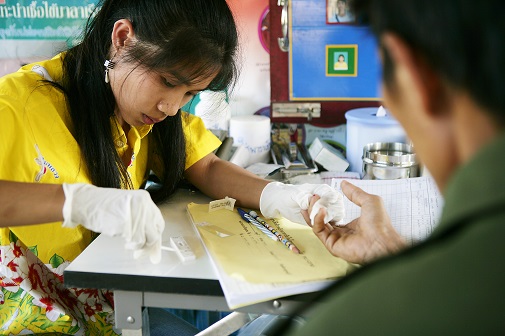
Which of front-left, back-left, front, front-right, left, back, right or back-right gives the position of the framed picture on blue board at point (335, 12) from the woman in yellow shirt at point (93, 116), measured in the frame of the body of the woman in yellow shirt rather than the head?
left

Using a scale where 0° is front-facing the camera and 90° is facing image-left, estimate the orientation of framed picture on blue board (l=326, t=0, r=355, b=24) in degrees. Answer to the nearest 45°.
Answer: approximately 0°

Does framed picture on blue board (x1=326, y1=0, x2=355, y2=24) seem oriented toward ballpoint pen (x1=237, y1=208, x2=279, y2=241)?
yes

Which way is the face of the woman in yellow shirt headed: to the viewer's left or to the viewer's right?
to the viewer's right

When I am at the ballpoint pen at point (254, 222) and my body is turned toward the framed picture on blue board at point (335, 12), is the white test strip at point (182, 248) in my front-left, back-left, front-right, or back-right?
back-left

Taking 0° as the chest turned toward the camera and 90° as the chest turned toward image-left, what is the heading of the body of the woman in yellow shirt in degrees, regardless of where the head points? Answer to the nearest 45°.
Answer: approximately 315°

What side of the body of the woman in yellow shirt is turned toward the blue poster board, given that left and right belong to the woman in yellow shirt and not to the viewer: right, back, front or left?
left

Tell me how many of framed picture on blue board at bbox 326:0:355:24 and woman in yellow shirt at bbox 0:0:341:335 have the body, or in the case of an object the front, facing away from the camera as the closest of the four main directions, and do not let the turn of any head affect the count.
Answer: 0

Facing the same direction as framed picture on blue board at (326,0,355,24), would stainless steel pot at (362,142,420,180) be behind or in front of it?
in front

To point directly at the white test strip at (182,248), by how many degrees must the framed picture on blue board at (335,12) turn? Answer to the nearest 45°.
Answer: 0° — it already faces it
